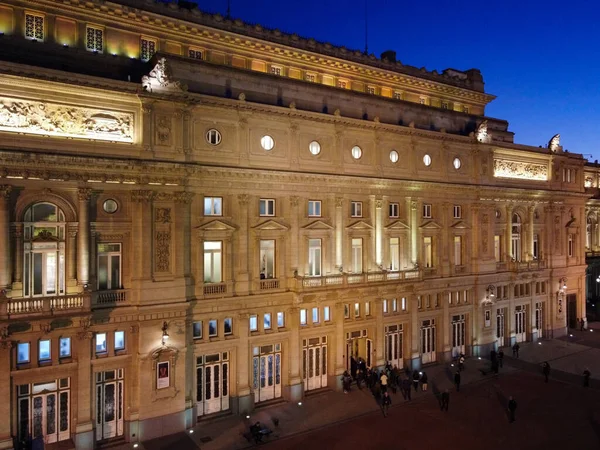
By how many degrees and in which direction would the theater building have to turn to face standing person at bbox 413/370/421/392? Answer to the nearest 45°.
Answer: approximately 45° to its left

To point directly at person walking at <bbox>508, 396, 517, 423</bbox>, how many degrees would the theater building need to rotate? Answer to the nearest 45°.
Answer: approximately 45° to its left

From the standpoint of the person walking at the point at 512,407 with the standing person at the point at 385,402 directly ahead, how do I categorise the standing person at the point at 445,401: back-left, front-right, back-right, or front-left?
front-right

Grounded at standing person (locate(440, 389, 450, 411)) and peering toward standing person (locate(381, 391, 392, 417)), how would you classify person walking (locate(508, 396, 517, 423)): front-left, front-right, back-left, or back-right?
back-left

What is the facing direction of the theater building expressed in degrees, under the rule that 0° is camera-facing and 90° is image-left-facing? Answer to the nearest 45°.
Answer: approximately 315°

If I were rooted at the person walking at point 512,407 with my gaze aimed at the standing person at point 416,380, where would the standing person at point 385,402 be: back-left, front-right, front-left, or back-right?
front-left
